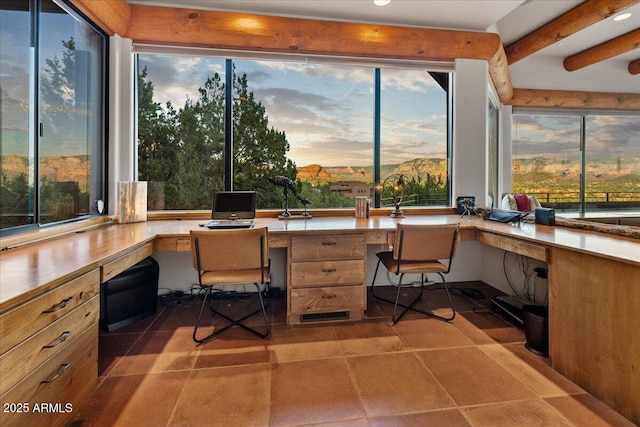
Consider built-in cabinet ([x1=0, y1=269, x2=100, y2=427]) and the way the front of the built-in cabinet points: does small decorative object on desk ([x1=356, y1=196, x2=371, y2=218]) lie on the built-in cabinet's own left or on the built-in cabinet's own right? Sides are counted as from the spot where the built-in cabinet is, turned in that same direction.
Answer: on the built-in cabinet's own left

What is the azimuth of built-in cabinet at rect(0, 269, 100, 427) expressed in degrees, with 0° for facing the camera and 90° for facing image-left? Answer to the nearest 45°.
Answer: approximately 315°

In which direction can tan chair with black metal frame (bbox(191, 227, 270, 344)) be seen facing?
away from the camera

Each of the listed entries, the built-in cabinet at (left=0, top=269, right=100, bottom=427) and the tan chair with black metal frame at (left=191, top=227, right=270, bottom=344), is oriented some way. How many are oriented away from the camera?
1

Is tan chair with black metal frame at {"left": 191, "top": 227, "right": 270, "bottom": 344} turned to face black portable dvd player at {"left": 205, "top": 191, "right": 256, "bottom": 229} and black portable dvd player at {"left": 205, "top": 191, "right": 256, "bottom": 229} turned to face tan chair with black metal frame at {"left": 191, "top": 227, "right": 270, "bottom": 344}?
yes

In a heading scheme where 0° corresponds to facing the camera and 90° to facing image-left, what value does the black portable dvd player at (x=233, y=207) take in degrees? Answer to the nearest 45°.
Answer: approximately 0°

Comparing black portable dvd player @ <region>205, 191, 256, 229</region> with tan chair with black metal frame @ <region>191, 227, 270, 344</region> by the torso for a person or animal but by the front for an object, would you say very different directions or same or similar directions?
very different directions

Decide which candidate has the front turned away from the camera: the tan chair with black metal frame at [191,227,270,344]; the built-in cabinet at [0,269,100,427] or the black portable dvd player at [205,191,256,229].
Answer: the tan chair with black metal frame

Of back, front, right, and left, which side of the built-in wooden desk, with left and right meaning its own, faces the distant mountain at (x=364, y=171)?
back
